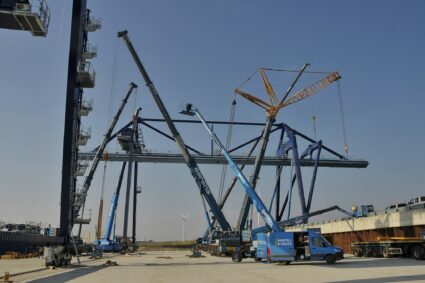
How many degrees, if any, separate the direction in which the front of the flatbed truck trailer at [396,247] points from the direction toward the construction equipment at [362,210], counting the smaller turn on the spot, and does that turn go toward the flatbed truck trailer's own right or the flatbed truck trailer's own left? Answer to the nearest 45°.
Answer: approximately 90° to the flatbed truck trailer's own left

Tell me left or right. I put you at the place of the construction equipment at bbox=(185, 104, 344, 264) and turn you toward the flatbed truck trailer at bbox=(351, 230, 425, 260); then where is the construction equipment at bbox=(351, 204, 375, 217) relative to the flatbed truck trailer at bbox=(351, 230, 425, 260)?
left

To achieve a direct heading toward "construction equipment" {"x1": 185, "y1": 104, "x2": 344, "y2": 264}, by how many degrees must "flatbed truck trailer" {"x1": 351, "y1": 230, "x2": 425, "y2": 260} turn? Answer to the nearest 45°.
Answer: approximately 135° to its right

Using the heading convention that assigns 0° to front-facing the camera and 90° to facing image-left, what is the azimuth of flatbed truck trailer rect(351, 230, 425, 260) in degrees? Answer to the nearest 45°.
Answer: approximately 270°
